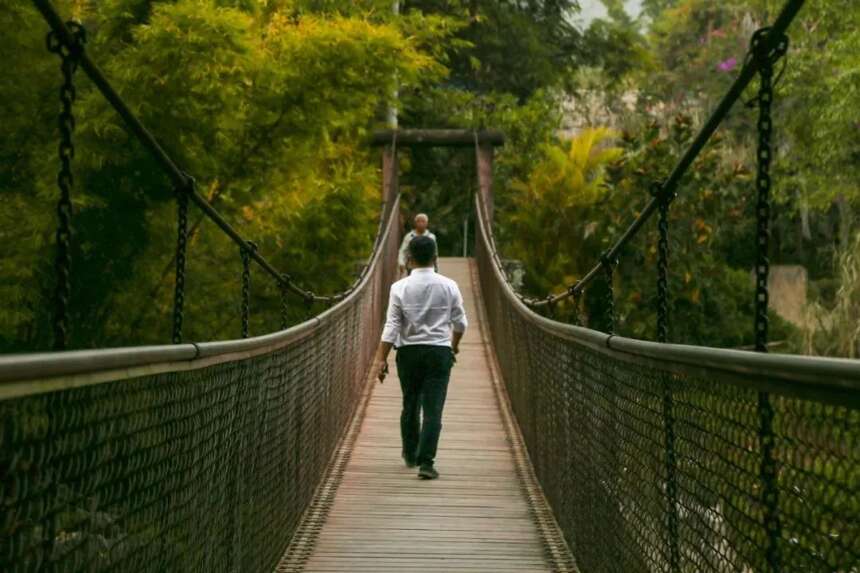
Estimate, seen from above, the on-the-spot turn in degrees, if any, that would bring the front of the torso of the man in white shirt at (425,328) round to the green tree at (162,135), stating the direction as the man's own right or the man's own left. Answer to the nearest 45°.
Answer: approximately 45° to the man's own left

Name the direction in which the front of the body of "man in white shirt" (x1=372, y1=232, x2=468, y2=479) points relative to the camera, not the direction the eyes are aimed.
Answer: away from the camera
